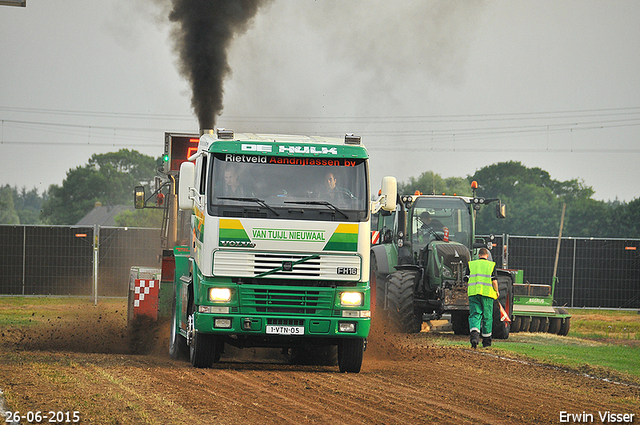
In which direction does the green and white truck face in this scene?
toward the camera

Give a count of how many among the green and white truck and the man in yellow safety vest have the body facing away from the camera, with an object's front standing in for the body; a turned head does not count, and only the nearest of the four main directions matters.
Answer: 1

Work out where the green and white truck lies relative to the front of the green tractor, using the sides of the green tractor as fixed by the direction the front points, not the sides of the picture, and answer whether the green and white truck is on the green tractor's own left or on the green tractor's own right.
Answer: on the green tractor's own right

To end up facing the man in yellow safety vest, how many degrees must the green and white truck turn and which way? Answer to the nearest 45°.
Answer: approximately 135° to its left

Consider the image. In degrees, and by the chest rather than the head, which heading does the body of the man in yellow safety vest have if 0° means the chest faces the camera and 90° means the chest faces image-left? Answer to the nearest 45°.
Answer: approximately 180°

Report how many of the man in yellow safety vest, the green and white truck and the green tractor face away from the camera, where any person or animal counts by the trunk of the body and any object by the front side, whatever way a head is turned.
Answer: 1

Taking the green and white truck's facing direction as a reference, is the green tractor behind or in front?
behind

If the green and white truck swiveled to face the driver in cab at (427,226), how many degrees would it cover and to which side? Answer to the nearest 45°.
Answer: approximately 180°

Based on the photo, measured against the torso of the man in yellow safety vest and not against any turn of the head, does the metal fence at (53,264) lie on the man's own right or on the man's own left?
on the man's own left

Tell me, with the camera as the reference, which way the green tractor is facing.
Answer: facing the viewer and to the right of the viewer

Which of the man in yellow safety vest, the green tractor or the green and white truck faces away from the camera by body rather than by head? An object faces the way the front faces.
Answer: the man in yellow safety vest
